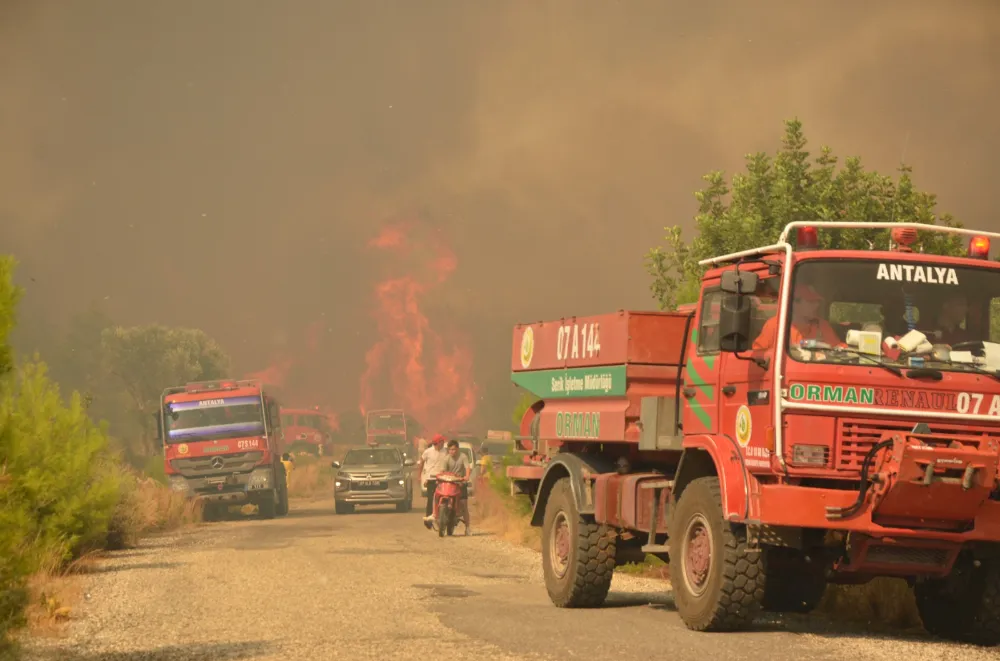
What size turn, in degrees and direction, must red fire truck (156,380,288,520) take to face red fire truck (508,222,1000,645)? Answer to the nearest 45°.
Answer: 0° — it already faces it

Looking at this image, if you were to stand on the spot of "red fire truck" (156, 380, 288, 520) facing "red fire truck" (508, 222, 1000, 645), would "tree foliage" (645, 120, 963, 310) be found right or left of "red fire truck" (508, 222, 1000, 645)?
left

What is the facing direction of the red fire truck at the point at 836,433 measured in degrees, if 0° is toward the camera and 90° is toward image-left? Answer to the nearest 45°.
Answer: approximately 315°

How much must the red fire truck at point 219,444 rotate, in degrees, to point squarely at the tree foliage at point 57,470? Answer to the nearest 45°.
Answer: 0° — it already faces it

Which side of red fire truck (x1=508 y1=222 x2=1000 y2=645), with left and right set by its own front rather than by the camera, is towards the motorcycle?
back

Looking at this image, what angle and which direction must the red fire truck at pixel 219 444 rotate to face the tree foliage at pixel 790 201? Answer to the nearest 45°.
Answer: approximately 45° to its left

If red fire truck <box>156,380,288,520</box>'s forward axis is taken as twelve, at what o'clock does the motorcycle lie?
The motorcycle is roughly at 11 o'clock from the red fire truck.

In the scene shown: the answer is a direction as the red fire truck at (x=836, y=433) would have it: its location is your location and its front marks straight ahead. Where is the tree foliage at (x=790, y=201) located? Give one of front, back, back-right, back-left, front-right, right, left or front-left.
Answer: back-left
